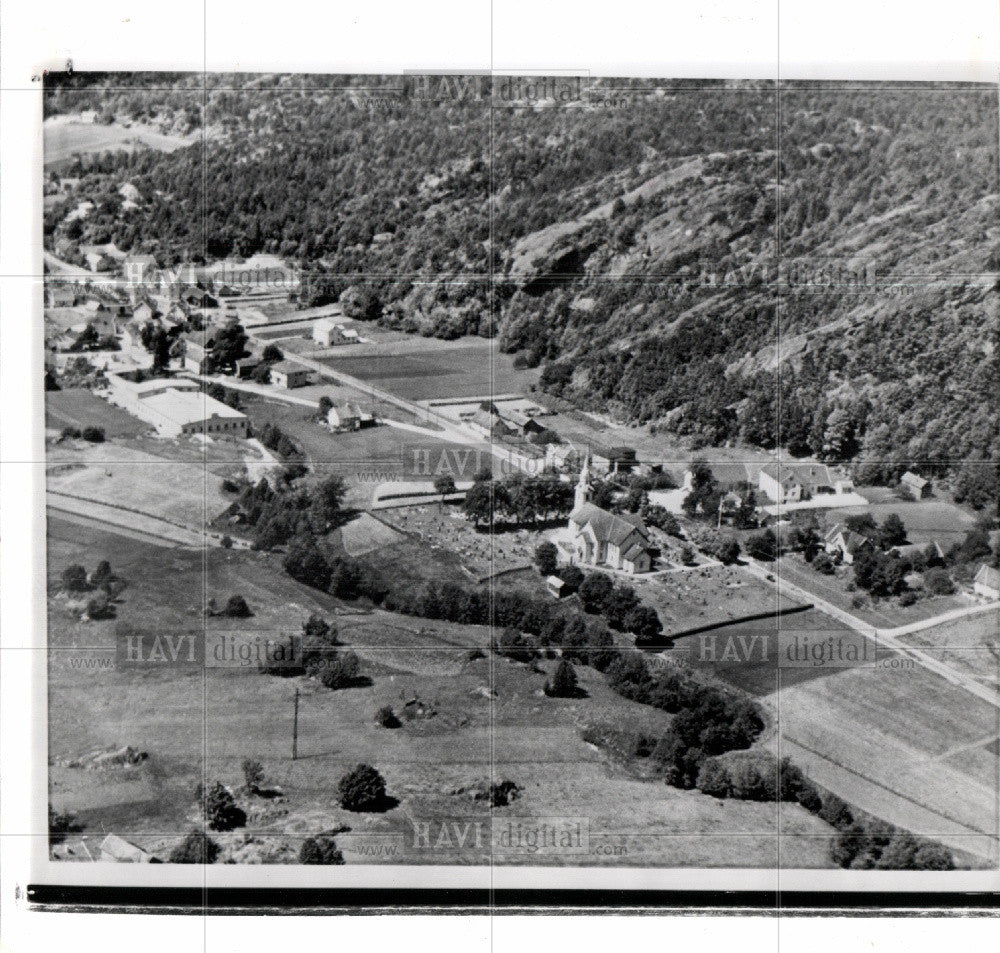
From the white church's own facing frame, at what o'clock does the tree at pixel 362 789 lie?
The tree is roughly at 8 o'clock from the white church.

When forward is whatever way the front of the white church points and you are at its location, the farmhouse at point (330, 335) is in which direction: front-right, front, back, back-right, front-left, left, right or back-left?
front-left

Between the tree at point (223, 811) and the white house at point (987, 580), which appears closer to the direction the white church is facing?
the tree

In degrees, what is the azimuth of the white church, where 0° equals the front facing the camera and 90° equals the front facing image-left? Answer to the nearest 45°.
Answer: approximately 135°

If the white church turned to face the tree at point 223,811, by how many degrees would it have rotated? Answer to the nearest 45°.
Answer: approximately 45° to its left
